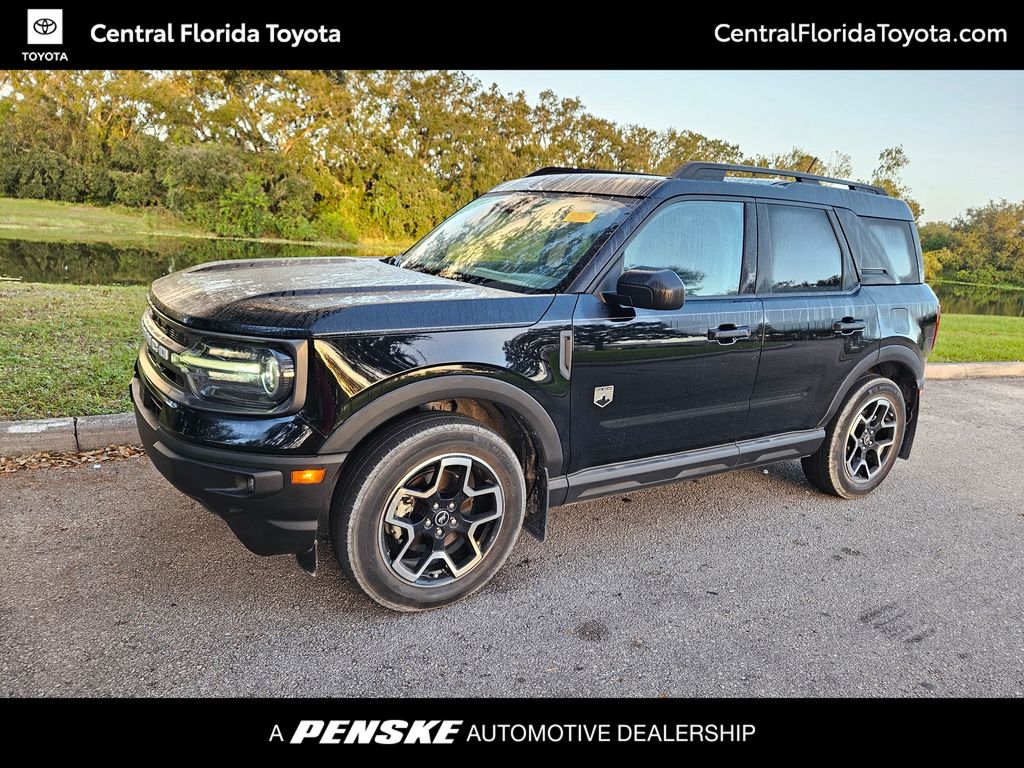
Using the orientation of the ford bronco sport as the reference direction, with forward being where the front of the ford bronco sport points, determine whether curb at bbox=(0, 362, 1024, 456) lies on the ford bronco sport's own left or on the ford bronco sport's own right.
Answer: on the ford bronco sport's own right

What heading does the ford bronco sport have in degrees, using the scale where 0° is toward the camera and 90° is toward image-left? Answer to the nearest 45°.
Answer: approximately 45°

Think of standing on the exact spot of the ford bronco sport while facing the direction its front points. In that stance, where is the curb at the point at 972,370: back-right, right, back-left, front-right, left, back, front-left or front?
back
